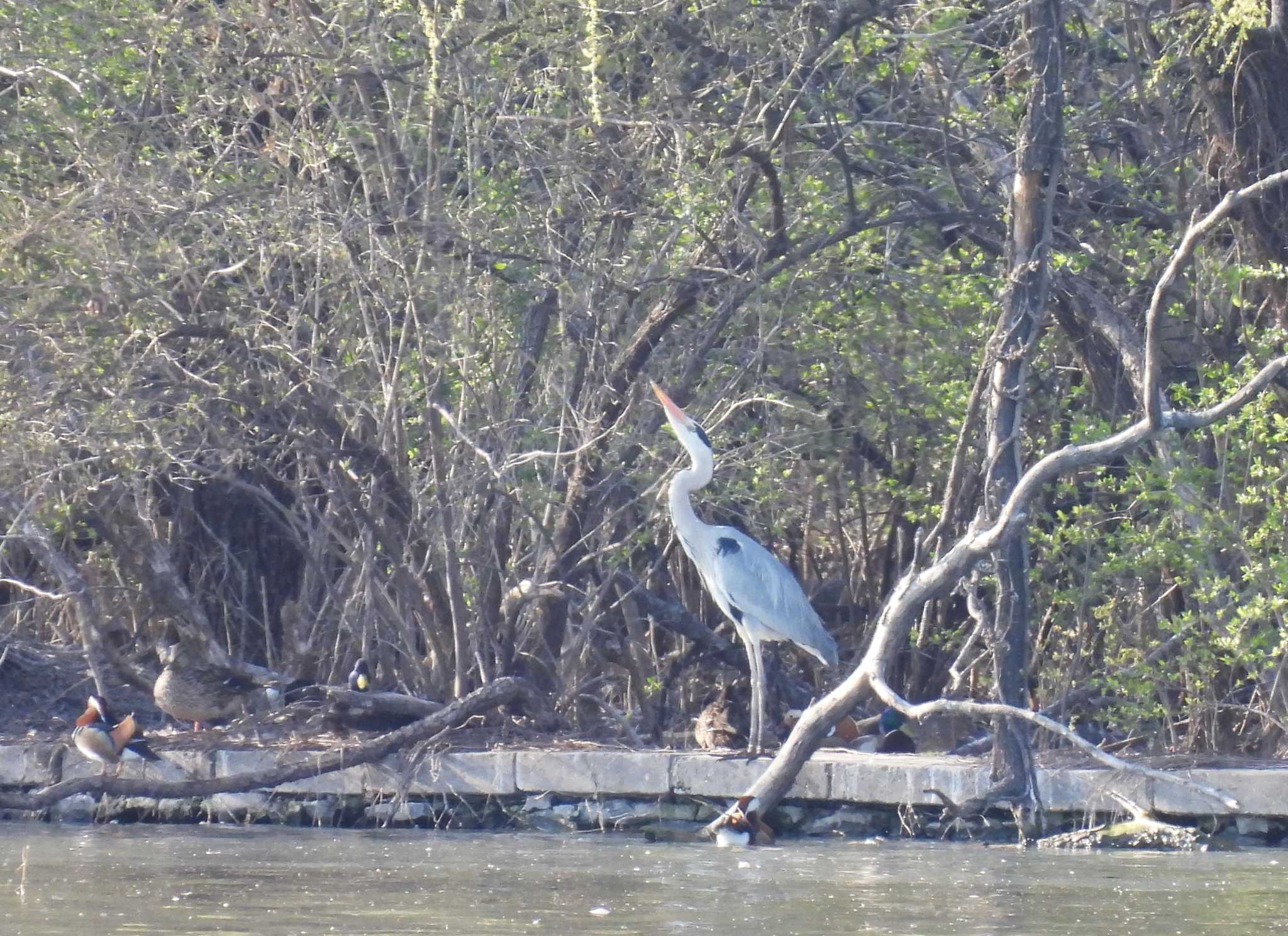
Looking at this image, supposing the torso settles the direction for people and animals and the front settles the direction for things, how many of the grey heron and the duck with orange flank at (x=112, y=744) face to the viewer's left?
2

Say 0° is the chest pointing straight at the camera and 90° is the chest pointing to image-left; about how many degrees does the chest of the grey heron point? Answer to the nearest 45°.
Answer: approximately 90°

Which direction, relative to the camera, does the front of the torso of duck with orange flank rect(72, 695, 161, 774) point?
to the viewer's left

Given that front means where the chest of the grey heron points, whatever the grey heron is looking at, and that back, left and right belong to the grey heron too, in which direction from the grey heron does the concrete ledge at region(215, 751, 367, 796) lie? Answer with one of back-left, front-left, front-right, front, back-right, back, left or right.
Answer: front

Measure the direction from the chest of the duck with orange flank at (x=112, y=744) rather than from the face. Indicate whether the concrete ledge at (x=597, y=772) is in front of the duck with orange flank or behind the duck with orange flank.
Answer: behind
